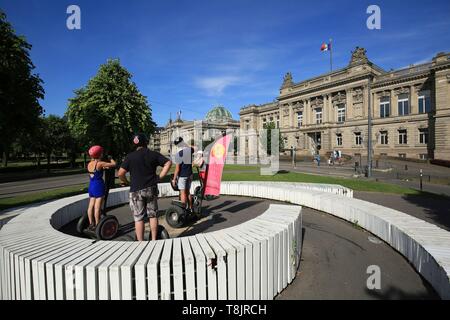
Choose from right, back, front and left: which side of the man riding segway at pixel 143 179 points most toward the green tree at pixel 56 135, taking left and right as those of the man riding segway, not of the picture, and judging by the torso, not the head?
front

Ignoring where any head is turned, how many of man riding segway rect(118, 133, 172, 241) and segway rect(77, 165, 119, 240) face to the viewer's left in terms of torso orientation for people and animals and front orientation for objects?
0

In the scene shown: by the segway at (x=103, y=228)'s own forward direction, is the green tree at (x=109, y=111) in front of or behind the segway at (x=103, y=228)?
in front

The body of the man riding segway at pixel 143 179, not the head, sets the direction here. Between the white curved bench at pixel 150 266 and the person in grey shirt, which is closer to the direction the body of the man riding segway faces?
the person in grey shirt

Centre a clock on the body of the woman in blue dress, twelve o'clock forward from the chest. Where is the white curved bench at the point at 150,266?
The white curved bench is roughly at 4 o'clock from the woman in blue dress.

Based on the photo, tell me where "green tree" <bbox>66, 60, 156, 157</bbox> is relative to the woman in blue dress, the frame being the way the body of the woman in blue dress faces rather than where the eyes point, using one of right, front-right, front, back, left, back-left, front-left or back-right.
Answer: front-left

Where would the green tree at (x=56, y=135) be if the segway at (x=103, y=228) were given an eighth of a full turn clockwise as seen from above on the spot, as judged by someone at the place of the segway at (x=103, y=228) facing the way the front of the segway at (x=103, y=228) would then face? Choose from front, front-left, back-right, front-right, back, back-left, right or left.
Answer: left

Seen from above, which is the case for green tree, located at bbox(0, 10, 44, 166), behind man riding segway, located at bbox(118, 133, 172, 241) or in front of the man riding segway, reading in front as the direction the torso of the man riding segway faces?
in front

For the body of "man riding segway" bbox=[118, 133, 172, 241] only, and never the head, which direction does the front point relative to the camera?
away from the camera

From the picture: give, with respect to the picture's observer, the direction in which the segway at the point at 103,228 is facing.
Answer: facing away from the viewer and to the right of the viewer

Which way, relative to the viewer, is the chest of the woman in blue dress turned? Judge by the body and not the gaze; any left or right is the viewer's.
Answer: facing away from the viewer and to the right of the viewer
